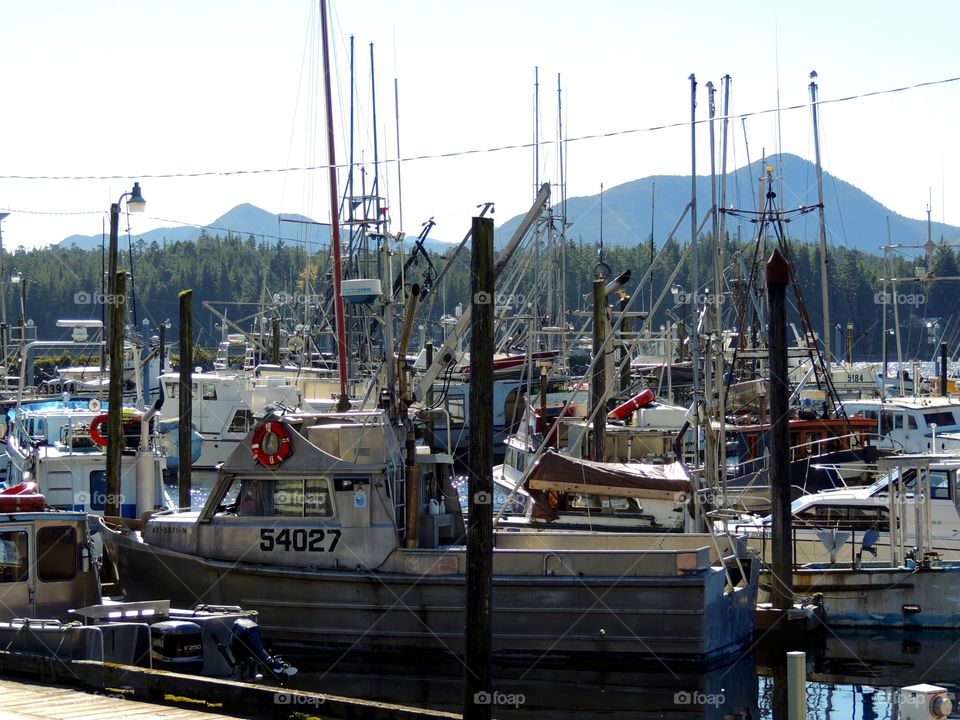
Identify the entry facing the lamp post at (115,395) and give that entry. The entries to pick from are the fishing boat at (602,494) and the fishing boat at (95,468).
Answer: the fishing boat at (602,494)

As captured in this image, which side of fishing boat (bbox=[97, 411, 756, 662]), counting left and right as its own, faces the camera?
left

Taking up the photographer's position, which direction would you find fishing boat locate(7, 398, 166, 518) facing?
facing to the left of the viewer

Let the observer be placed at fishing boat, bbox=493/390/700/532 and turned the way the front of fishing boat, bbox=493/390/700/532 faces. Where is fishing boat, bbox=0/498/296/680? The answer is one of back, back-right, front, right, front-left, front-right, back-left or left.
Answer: front-left

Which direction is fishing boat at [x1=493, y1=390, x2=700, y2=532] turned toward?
to the viewer's left

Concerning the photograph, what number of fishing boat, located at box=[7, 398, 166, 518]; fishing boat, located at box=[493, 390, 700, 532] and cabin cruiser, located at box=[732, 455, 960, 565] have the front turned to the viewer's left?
3

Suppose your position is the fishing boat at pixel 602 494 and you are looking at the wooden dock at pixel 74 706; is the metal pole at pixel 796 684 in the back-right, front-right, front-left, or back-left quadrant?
front-left

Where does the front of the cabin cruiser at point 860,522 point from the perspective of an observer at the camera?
facing to the left of the viewer

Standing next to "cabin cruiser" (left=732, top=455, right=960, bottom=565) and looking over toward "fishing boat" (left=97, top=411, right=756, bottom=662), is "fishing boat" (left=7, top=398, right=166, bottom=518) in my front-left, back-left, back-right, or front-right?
front-right

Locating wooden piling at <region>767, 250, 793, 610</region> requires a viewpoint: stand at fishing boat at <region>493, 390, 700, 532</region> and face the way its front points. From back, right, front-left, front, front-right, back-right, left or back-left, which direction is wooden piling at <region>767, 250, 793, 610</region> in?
back-left

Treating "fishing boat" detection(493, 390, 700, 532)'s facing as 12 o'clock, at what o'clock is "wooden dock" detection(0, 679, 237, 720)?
The wooden dock is roughly at 10 o'clock from the fishing boat.

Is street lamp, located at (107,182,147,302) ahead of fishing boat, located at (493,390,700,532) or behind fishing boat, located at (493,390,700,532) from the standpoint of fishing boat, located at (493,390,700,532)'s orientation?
ahead
